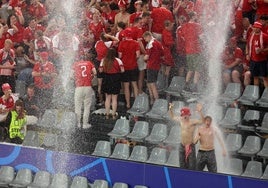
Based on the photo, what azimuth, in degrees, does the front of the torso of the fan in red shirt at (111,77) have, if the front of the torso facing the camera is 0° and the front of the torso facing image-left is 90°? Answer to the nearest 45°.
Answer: approximately 180°

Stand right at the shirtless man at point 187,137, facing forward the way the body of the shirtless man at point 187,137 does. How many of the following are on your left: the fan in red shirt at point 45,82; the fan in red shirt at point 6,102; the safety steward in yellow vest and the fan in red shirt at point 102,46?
0

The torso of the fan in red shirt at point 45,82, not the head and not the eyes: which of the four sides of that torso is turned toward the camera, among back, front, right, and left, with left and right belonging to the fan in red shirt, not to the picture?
front

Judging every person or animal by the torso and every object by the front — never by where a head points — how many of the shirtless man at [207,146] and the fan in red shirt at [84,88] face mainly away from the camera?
1

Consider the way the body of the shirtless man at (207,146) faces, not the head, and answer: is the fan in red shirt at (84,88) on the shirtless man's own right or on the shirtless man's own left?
on the shirtless man's own right

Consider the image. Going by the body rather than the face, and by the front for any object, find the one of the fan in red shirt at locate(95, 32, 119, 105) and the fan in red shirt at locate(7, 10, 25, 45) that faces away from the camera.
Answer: the fan in red shirt at locate(95, 32, 119, 105)

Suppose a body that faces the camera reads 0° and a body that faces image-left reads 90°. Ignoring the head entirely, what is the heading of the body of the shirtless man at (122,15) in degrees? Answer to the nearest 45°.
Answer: approximately 0°

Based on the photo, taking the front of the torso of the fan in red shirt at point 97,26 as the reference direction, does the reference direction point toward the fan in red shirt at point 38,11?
no

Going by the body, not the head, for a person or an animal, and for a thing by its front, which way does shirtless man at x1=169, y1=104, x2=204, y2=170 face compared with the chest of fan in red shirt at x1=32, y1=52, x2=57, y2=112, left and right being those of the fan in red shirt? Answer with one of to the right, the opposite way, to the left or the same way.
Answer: the same way

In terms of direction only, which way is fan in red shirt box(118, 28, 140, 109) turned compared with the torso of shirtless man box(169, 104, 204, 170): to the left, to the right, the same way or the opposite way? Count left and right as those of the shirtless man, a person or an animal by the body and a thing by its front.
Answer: the opposite way

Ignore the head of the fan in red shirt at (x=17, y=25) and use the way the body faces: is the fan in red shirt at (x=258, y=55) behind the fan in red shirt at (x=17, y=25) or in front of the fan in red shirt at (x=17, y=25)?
in front

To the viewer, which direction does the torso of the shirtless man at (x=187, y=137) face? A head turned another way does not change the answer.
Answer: toward the camera
